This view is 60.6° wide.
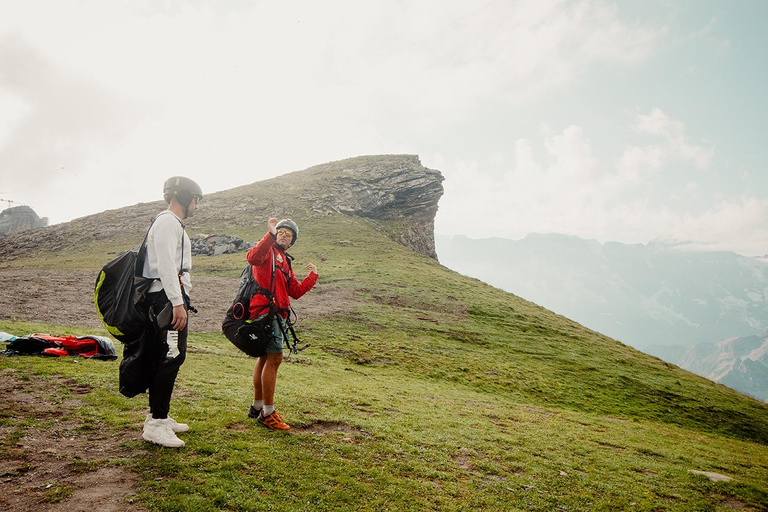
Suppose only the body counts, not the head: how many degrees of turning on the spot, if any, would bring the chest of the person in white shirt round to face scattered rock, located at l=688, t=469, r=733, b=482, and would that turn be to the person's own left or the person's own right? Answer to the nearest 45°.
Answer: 0° — they already face it

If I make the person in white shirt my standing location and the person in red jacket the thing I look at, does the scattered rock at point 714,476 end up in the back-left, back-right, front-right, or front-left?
front-right

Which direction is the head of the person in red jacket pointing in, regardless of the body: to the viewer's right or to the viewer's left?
to the viewer's left

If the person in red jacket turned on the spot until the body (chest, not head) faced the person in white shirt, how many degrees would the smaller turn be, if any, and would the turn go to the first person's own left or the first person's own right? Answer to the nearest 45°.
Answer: approximately 90° to the first person's own right

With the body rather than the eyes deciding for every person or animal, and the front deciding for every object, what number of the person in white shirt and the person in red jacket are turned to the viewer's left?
0

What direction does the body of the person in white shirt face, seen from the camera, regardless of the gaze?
to the viewer's right

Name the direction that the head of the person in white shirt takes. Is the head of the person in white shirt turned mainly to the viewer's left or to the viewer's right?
to the viewer's right

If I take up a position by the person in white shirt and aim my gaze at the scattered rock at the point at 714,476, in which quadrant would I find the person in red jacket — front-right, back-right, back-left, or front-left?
front-left
